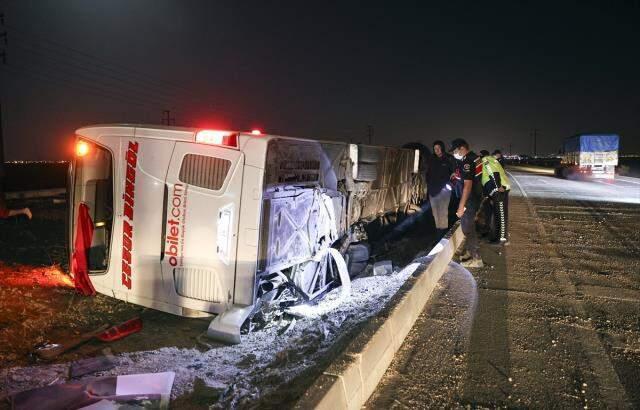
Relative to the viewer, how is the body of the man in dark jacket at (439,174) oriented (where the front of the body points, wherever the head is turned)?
toward the camera

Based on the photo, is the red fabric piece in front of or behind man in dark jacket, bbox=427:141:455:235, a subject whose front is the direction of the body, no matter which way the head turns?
in front

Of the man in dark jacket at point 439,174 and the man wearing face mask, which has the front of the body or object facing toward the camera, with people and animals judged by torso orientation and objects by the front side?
the man in dark jacket

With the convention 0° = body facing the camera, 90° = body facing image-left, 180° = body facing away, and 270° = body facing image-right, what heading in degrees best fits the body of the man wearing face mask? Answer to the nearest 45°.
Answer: approximately 90°

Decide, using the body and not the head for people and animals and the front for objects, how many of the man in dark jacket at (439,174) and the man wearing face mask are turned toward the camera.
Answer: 1

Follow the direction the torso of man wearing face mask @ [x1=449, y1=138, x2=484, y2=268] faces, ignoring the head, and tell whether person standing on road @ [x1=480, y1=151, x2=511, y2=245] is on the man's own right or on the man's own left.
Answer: on the man's own right

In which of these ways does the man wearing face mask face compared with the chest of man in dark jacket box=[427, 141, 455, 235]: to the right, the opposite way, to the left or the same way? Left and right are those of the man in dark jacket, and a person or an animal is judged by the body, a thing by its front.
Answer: to the right

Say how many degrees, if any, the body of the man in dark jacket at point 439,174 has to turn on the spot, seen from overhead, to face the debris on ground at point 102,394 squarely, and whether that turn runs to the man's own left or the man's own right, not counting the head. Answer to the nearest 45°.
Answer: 0° — they already face it
